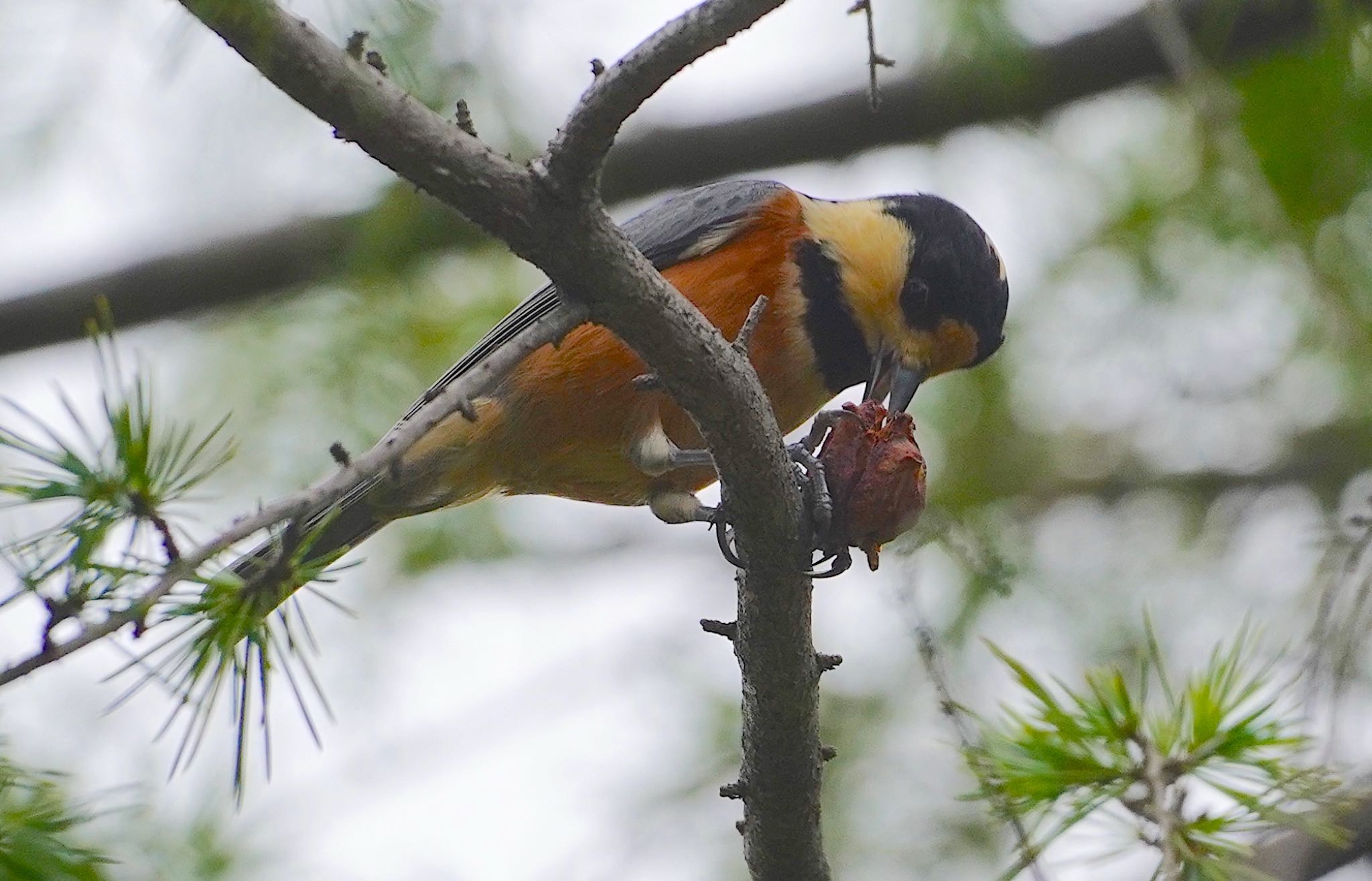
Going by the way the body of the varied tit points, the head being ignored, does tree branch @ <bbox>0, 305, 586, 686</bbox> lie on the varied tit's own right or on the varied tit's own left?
on the varied tit's own right

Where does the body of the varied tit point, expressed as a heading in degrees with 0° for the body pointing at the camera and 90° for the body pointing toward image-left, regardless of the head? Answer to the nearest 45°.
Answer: approximately 270°
